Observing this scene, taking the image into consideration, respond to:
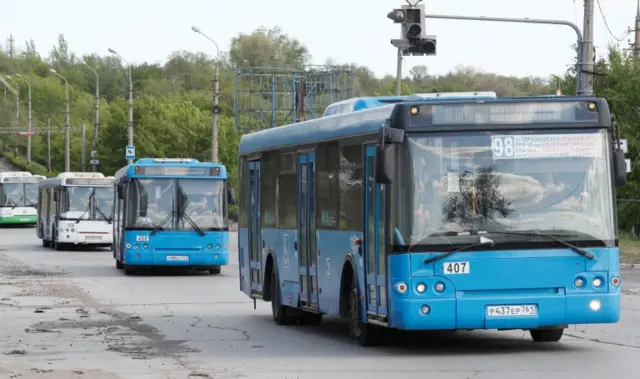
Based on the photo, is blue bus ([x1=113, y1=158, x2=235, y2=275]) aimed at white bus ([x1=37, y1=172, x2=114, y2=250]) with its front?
no

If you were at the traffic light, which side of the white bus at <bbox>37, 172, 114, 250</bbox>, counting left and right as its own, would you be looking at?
front

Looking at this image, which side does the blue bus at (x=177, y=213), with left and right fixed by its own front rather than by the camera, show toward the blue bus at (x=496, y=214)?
front

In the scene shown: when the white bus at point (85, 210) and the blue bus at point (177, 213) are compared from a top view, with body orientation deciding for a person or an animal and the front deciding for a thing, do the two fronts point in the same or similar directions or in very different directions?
same or similar directions

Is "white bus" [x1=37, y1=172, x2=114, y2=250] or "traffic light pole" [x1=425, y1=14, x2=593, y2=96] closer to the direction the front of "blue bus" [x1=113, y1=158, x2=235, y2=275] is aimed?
the traffic light pole

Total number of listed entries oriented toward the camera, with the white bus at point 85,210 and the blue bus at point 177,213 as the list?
2

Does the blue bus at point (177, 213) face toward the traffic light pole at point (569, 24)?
no

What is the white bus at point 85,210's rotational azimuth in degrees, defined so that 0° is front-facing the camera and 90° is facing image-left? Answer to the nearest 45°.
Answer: approximately 0°

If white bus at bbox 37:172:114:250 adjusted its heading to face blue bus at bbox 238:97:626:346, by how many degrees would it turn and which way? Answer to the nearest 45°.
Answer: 0° — it already faces it

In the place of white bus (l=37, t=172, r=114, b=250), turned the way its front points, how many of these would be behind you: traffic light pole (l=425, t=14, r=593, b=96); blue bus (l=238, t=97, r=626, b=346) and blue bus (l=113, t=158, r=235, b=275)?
0

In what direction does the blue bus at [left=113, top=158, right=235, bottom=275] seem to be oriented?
toward the camera
